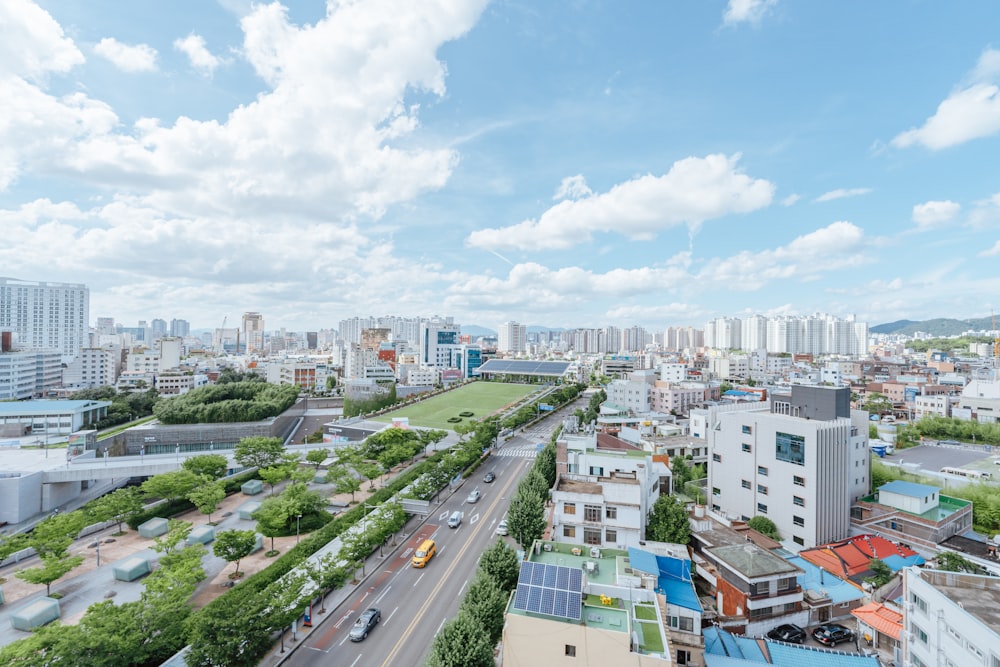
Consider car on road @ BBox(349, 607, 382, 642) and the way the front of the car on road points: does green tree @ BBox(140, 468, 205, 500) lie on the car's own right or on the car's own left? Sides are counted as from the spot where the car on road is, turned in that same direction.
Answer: on the car's own right

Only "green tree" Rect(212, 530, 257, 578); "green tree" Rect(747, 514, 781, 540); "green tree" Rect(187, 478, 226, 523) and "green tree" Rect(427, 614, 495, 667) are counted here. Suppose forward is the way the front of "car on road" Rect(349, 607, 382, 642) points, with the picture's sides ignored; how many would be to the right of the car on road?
2

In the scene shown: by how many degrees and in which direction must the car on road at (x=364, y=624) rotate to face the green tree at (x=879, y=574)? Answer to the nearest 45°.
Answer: approximately 135° to its left

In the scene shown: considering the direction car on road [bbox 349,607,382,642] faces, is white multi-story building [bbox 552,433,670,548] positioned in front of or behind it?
behind

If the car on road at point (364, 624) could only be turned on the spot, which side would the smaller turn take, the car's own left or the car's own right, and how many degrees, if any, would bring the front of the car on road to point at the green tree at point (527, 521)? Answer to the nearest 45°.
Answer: approximately 180°

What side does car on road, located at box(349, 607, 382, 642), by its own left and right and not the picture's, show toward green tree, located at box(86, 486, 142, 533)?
right

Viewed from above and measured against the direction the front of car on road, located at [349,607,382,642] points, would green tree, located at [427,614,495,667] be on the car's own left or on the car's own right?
on the car's own left

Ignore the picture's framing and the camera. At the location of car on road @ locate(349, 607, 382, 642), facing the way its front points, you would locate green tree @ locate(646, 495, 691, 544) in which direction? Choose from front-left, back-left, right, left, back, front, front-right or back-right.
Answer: back-left

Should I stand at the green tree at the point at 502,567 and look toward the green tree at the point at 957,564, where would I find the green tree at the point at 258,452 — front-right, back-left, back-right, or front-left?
back-left

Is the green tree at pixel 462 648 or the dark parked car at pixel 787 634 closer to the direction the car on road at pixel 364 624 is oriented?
the green tree

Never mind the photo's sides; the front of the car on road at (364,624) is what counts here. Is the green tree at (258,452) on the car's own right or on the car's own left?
on the car's own right

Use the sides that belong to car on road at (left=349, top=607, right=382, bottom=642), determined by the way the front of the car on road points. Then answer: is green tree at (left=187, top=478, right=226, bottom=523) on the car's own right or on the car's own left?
on the car's own right

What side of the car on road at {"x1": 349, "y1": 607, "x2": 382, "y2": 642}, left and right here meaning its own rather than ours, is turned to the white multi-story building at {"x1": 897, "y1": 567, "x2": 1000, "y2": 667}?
left

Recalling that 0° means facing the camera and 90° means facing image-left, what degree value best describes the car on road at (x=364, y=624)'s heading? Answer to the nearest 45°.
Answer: approximately 45°

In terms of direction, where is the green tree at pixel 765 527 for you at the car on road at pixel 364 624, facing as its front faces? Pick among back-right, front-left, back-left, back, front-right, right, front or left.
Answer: back-left

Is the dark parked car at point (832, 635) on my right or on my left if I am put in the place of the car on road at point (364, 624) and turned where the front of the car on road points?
on my left

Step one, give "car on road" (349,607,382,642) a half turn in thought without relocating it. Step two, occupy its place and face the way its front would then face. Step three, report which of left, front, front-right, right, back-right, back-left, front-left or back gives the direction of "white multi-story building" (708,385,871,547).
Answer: front-right

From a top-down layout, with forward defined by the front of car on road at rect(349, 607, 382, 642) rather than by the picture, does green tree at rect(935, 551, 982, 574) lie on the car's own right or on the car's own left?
on the car's own left
